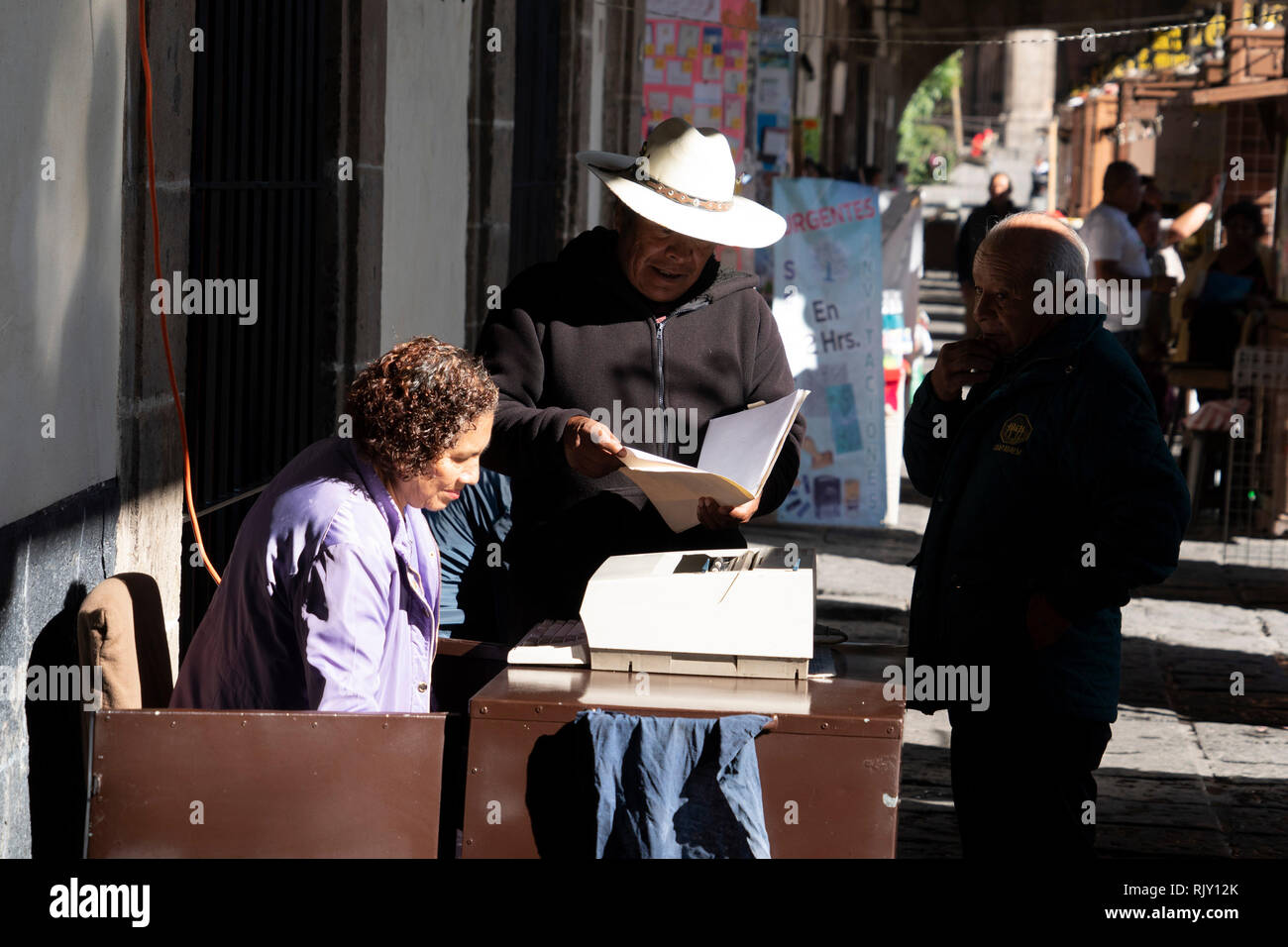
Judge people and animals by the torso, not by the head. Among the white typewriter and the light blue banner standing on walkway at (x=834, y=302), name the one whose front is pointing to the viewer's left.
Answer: the white typewriter

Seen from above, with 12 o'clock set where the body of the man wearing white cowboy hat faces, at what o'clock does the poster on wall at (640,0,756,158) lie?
The poster on wall is roughly at 6 o'clock from the man wearing white cowboy hat.

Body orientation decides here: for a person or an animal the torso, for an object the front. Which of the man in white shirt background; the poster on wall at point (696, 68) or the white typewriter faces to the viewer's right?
the man in white shirt background

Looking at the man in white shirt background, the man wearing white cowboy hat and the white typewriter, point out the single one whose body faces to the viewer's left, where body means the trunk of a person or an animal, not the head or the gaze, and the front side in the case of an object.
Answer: the white typewriter

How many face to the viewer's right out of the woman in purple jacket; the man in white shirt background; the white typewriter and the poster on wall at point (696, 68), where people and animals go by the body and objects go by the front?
2

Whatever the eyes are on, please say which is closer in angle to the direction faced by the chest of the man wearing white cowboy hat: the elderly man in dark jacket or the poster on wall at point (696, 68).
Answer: the elderly man in dark jacket

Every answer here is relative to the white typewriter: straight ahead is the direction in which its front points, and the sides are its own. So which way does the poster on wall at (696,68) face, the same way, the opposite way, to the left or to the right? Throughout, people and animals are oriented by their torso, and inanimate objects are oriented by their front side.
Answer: to the left

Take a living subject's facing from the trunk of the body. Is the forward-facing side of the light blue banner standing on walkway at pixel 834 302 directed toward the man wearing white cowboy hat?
yes

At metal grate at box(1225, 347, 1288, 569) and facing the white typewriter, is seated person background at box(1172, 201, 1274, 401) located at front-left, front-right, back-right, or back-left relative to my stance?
back-right

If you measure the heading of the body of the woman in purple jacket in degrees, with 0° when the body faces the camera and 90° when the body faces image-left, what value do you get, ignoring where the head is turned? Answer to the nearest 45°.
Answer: approximately 270°
